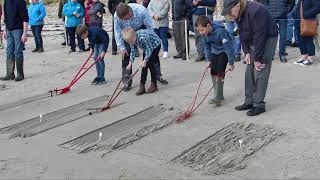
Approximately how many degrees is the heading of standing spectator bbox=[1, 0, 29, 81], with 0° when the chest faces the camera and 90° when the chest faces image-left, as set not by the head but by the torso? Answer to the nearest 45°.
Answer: approximately 45°

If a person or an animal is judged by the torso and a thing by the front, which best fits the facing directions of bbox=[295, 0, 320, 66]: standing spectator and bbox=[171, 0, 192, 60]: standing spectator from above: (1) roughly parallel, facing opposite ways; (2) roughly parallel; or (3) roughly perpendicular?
roughly parallel

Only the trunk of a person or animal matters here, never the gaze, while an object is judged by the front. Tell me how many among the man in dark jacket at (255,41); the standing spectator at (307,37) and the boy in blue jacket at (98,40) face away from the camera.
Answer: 0

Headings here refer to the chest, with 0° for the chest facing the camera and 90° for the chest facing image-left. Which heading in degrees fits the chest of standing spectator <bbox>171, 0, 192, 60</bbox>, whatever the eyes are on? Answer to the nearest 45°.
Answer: approximately 45°

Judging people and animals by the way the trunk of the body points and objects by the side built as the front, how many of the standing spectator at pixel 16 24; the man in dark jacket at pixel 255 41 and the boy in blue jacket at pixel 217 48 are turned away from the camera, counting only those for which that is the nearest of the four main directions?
0

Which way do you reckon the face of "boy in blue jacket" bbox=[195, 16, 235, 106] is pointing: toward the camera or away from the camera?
toward the camera

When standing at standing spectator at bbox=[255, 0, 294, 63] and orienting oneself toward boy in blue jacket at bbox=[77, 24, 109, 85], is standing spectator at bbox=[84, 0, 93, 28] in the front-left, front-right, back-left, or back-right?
front-right

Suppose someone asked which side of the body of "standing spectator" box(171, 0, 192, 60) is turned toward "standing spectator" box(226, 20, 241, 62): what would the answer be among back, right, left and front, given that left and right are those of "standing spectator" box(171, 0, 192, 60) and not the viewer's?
left

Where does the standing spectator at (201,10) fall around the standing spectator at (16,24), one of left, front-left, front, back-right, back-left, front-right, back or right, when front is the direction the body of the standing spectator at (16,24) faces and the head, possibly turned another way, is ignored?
back-left

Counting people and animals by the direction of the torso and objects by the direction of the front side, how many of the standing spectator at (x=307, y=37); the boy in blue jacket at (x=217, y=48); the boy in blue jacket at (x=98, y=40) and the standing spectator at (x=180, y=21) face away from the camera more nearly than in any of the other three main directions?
0

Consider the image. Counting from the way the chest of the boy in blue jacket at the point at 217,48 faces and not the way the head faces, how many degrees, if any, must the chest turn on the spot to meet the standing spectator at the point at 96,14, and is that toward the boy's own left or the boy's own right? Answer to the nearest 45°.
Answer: approximately 90° to the boy's own right

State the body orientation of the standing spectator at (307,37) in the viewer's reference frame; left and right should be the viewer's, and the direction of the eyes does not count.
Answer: facing the viewer and to the left of the viewer

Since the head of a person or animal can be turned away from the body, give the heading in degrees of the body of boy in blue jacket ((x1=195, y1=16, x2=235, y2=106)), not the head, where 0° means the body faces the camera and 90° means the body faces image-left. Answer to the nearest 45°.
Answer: approximately 45°

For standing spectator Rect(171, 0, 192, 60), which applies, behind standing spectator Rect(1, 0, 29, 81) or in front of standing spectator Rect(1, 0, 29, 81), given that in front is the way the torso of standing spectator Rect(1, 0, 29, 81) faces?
behind

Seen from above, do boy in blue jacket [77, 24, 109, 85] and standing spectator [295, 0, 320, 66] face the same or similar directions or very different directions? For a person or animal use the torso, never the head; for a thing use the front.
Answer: same or similar directions
